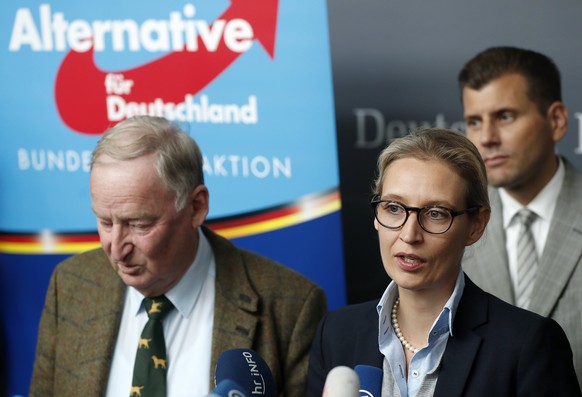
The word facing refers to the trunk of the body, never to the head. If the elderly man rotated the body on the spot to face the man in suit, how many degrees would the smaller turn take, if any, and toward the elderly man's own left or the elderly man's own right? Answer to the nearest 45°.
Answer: approximately 135° to the elderly man's own left

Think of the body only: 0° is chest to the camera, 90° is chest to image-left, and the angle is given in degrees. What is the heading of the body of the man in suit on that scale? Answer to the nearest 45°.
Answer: approximately 45°

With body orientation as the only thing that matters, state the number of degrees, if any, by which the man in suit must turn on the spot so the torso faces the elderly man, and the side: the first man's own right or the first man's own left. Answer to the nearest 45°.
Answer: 0° — they already face them

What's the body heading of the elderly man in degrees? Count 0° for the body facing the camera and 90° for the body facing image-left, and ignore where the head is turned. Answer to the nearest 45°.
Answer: approximately 45°

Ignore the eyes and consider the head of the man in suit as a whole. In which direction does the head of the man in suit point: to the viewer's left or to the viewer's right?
to the viewer's left
